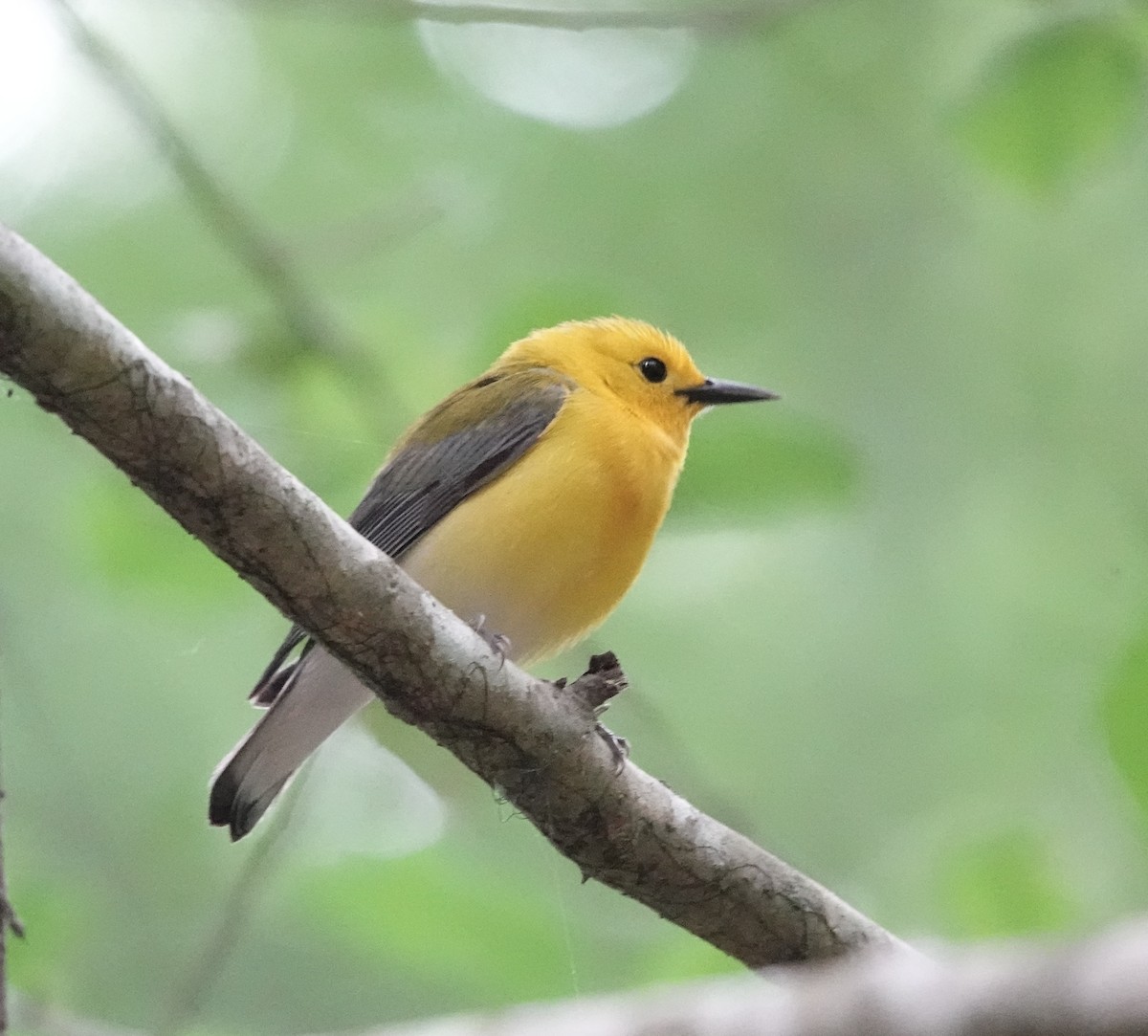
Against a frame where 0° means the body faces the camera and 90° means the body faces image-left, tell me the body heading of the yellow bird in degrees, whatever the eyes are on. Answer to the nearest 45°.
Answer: approximately 270°

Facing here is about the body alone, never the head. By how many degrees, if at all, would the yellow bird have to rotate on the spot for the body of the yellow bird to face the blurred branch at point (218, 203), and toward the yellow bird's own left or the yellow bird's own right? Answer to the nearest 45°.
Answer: approximately 180°
